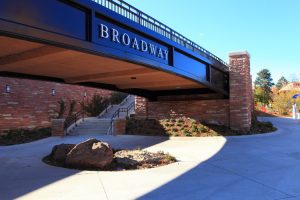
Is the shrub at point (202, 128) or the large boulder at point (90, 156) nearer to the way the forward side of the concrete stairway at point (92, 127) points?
the large boulder

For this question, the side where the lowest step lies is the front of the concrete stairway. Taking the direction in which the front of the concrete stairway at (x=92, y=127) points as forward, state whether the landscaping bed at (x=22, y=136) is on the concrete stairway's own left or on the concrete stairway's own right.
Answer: on the concrete stairway's own right

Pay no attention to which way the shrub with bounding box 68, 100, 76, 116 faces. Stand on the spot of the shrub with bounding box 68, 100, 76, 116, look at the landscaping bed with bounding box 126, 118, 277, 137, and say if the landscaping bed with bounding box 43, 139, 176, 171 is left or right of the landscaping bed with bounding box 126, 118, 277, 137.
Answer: right

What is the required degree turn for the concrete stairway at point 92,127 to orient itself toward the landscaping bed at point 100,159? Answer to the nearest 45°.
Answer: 0° — it already faces it

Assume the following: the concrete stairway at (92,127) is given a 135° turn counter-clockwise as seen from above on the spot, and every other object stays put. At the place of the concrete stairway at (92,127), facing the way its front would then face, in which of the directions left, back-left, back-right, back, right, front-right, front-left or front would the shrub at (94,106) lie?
front-left

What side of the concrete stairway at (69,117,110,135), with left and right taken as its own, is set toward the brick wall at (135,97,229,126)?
left

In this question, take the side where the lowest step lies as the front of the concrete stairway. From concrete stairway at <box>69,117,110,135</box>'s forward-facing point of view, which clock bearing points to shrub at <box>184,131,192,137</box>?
The shrub is roughly at 10 o'clock from the concrete stairway.

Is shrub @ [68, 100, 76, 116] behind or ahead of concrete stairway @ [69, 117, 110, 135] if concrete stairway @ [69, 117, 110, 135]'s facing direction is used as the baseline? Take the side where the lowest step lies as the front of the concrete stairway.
behind

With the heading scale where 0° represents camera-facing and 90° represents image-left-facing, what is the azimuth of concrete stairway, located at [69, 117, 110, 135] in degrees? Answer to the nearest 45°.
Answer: approximately 0°

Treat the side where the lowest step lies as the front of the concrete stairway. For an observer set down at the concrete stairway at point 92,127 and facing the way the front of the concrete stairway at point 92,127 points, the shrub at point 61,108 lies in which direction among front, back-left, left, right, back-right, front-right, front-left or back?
back-right
